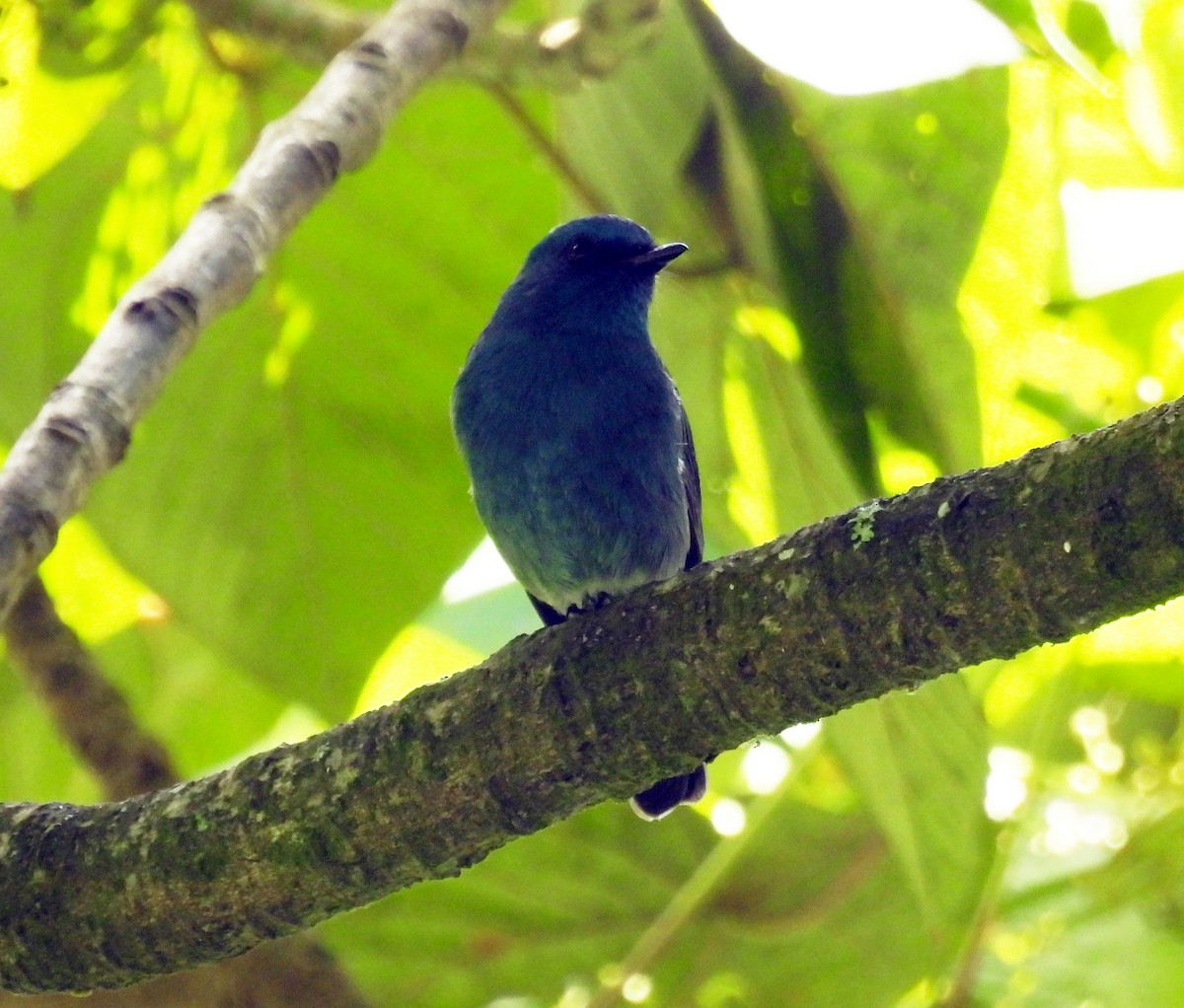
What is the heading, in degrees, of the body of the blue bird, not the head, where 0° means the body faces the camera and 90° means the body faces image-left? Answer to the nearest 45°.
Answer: approximately 0°

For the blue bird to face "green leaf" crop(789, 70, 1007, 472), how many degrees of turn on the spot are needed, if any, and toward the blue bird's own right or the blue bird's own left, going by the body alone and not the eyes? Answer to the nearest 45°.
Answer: approximately 90° to the blue bird's own left

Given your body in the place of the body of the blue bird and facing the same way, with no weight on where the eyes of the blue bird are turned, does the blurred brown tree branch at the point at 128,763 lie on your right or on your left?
on your right
